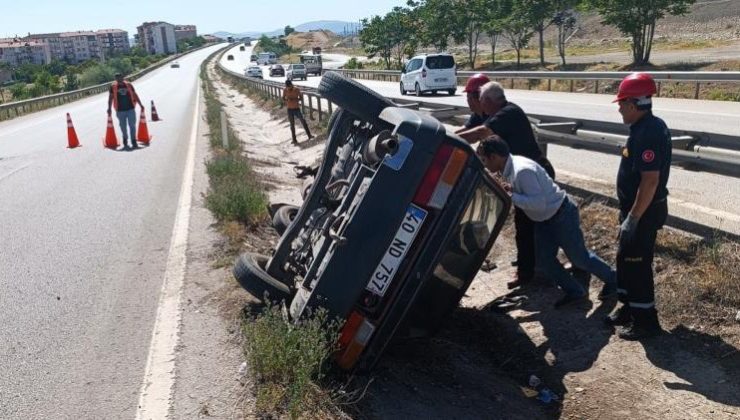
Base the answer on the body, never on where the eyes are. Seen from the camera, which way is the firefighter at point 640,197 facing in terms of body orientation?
to the viewer's left

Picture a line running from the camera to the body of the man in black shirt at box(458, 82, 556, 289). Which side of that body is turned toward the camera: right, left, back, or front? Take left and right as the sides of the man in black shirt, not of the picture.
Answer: left

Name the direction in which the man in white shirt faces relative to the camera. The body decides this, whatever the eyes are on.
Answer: to the viewer's left

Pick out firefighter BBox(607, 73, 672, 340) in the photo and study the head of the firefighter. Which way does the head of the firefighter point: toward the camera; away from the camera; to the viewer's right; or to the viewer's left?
to the viewer's left

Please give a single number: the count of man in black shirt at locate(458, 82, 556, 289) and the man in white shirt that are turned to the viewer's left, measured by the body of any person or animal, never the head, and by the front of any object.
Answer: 2

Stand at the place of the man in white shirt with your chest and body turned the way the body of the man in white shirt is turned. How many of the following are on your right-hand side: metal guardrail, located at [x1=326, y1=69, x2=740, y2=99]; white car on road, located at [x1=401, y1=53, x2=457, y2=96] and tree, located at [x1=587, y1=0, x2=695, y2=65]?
3

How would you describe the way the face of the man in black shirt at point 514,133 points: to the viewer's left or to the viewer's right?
to the viewer's left

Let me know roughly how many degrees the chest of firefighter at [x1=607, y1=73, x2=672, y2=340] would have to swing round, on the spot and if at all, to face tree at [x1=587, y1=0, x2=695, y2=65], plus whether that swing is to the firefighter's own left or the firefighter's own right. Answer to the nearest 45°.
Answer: approximately 90° to the firefighter's own right

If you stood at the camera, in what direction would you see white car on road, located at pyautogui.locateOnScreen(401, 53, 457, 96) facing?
facing away from the viewer and to the left of the viewer

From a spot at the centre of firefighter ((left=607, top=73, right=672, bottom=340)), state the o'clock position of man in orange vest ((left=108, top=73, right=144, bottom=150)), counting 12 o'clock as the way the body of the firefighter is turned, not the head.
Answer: The man in orange vest is roughly at 1 o'clock from the firefighter.
